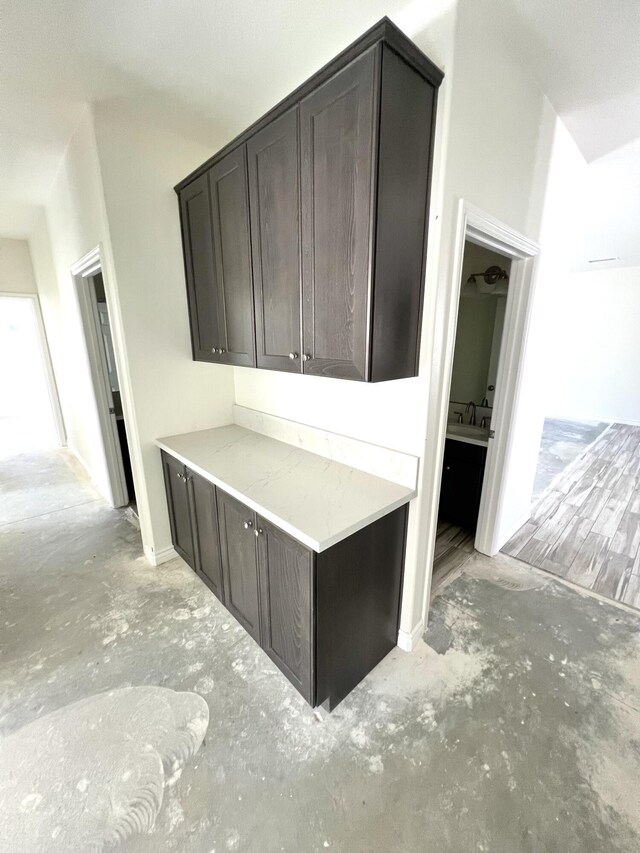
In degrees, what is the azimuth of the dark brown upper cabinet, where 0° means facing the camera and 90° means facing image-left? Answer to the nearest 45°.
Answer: approximately 45°

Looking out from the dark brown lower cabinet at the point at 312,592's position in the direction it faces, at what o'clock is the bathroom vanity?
The bathroom vanity is roughly at 6 o'clock from the dark brown lower cabinet.

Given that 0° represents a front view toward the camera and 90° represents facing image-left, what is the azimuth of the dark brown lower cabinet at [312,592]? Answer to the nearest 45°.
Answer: approximately 45°
